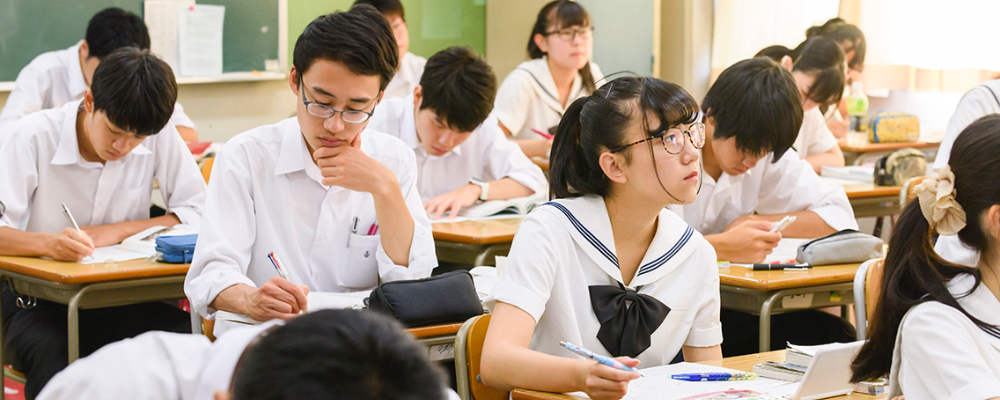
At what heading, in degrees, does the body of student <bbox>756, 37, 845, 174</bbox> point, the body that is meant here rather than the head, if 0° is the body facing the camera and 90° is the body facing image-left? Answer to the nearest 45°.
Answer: approximately 315°

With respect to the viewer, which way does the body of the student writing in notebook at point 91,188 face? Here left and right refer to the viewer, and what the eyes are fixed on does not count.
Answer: facing the viewer and to the right of the viewer

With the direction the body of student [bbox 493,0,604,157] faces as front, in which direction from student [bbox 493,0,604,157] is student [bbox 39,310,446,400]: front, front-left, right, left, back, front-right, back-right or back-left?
front-right

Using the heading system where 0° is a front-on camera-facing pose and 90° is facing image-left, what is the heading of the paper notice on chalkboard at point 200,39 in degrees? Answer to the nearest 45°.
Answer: approximately 0°

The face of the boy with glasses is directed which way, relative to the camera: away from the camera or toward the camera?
toward the camera

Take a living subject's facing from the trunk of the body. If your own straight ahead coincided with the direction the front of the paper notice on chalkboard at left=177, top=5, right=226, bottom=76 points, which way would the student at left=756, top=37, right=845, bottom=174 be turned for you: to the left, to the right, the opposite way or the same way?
the same way

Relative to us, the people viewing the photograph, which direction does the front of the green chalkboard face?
facing the viewer

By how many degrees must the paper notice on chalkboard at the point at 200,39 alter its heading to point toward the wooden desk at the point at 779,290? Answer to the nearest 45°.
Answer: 0° — it already faces it

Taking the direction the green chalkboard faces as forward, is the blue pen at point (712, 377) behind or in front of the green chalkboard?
in front

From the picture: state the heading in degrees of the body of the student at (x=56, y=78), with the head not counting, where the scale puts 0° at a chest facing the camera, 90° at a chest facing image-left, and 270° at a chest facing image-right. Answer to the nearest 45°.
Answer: approximately 315°

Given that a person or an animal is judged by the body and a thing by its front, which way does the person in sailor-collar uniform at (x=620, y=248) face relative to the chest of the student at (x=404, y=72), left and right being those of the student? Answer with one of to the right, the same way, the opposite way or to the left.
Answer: the same way

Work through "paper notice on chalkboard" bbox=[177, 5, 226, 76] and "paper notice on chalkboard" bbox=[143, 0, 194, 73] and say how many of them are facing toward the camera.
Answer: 2
